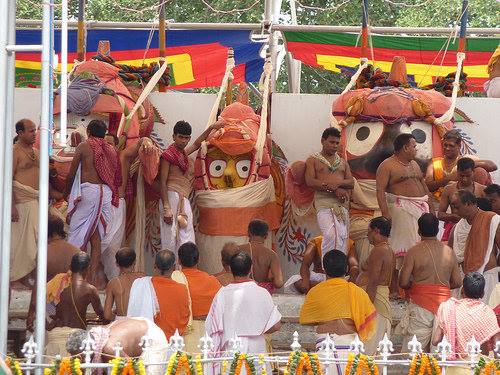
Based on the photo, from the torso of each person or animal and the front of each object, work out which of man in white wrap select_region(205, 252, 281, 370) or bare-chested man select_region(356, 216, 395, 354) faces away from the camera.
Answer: the man in white wrap

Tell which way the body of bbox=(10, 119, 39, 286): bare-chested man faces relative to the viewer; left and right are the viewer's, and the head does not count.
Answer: facing the viewer and to the right of the viewer

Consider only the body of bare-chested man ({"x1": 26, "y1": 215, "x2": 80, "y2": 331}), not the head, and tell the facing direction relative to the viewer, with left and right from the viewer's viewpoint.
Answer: facing away from the viewer

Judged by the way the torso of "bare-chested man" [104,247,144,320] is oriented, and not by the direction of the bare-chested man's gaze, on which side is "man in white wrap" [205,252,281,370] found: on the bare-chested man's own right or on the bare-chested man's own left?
on the bare-chested man's own right

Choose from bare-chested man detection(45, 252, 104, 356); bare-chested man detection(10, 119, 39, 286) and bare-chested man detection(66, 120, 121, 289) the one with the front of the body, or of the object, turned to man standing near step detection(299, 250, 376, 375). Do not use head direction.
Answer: bare-chested man detection(10, 119, 39, 286)

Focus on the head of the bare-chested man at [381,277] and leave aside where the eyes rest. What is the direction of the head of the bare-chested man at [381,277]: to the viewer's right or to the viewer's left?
to the viewer's left

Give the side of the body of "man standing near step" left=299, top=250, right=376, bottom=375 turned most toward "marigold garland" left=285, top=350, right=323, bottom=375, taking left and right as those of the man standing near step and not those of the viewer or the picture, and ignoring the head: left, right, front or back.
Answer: back

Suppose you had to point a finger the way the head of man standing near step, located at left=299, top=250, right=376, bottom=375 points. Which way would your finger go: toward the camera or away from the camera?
away from the camera

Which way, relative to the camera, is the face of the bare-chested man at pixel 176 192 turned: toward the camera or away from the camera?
toward the camera

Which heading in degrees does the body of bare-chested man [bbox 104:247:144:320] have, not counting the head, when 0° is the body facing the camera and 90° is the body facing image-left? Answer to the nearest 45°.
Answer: approximately 180°

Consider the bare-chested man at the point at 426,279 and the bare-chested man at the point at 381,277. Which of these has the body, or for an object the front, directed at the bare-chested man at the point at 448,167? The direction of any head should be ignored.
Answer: the bare-chested man at the point at 426,279

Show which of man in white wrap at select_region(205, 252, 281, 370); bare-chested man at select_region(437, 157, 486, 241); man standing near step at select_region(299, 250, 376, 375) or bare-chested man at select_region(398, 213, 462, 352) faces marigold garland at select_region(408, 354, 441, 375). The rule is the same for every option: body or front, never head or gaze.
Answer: bare-chested man at select_region(437, 157, 486, 241)

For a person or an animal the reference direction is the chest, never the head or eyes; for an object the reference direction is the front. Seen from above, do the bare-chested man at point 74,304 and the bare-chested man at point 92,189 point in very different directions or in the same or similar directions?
same or similar directions

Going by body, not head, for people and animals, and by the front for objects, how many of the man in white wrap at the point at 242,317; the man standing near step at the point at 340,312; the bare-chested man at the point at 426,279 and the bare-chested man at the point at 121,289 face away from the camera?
4

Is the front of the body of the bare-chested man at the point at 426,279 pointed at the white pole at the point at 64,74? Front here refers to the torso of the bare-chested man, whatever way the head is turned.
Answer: no

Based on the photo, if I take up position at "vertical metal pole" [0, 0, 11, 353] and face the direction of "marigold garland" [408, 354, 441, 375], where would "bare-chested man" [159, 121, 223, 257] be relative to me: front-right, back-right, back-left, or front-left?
front-left

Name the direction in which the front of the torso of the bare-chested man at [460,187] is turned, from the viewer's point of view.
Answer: toward the camera
